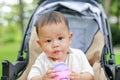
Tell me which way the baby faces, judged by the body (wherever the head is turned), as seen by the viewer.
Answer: toward the camera

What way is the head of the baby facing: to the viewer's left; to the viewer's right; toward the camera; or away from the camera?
toward the camera

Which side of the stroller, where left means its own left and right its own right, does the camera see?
front
